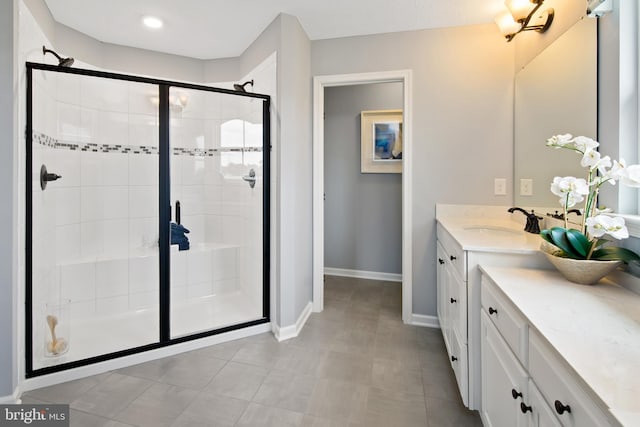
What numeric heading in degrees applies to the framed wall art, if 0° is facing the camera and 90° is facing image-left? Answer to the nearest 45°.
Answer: approximately 0°

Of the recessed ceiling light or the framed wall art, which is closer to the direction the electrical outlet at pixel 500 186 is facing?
the recessed ceiling light

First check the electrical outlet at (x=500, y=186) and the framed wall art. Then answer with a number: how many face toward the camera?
2

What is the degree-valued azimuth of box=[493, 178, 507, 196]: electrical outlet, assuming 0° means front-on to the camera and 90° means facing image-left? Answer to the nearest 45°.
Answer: approximately 0°

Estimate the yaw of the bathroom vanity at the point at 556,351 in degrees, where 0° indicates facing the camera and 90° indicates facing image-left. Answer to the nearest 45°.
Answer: approximately 45°

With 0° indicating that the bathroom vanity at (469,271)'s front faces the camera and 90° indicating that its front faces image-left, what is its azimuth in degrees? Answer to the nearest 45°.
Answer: approximately 90°
